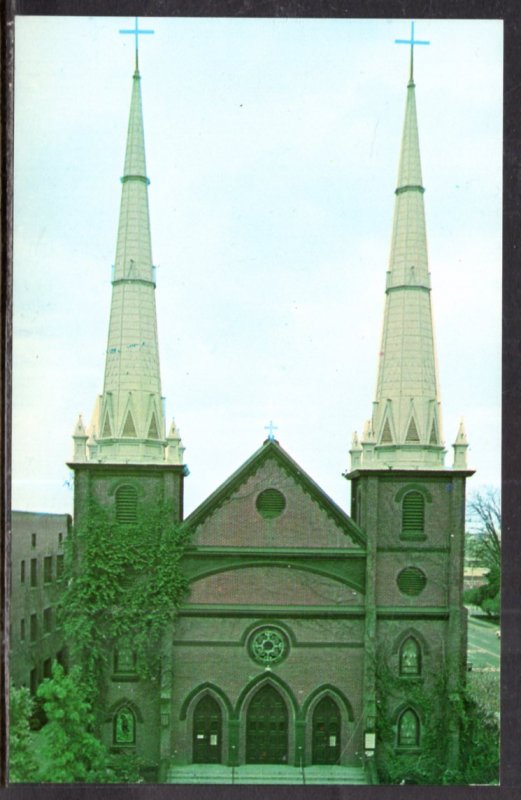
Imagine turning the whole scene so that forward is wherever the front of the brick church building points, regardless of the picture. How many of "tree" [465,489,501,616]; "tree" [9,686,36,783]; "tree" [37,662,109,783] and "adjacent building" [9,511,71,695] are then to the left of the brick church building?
1

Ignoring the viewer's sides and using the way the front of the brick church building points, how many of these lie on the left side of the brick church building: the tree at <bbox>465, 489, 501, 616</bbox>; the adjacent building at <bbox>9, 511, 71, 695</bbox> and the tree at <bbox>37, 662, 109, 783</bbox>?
1

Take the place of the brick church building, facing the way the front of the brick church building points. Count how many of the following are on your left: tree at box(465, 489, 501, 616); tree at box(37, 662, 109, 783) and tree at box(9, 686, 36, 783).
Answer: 1

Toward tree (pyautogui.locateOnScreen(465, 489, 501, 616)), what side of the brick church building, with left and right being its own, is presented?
left

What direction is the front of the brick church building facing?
toward the camera

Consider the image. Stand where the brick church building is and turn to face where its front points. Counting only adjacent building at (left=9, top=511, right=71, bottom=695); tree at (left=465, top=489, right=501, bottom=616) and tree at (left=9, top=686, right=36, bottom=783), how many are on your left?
1
